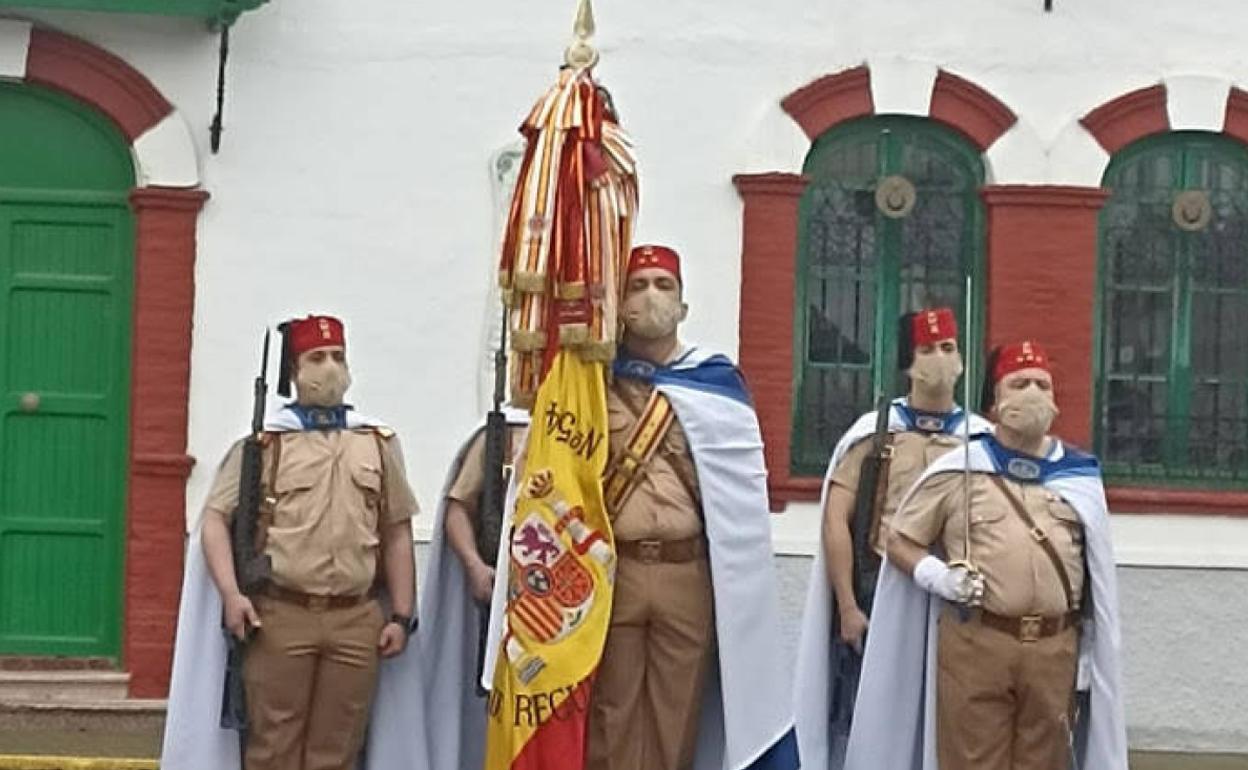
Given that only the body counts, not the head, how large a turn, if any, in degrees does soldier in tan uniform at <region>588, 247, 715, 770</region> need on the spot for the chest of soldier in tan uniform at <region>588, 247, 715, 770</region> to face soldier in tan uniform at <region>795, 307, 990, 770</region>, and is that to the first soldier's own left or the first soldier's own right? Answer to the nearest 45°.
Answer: approximately 135° to the first soldier's own left

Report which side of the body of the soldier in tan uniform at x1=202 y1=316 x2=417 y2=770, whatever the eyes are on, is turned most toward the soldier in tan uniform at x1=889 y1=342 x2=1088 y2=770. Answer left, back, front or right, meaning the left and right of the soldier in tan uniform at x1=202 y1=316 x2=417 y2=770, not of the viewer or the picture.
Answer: left

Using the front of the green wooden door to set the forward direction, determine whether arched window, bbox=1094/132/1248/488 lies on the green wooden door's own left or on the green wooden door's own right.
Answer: on the green wooden door's own left

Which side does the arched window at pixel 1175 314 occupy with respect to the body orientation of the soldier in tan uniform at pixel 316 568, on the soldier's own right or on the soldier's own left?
on the soldier's own left

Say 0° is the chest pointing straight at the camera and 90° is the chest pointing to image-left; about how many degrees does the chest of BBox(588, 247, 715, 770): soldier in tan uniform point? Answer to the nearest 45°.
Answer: approximately 0°

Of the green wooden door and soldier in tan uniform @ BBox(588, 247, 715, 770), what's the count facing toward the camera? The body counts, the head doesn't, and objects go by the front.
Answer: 2
